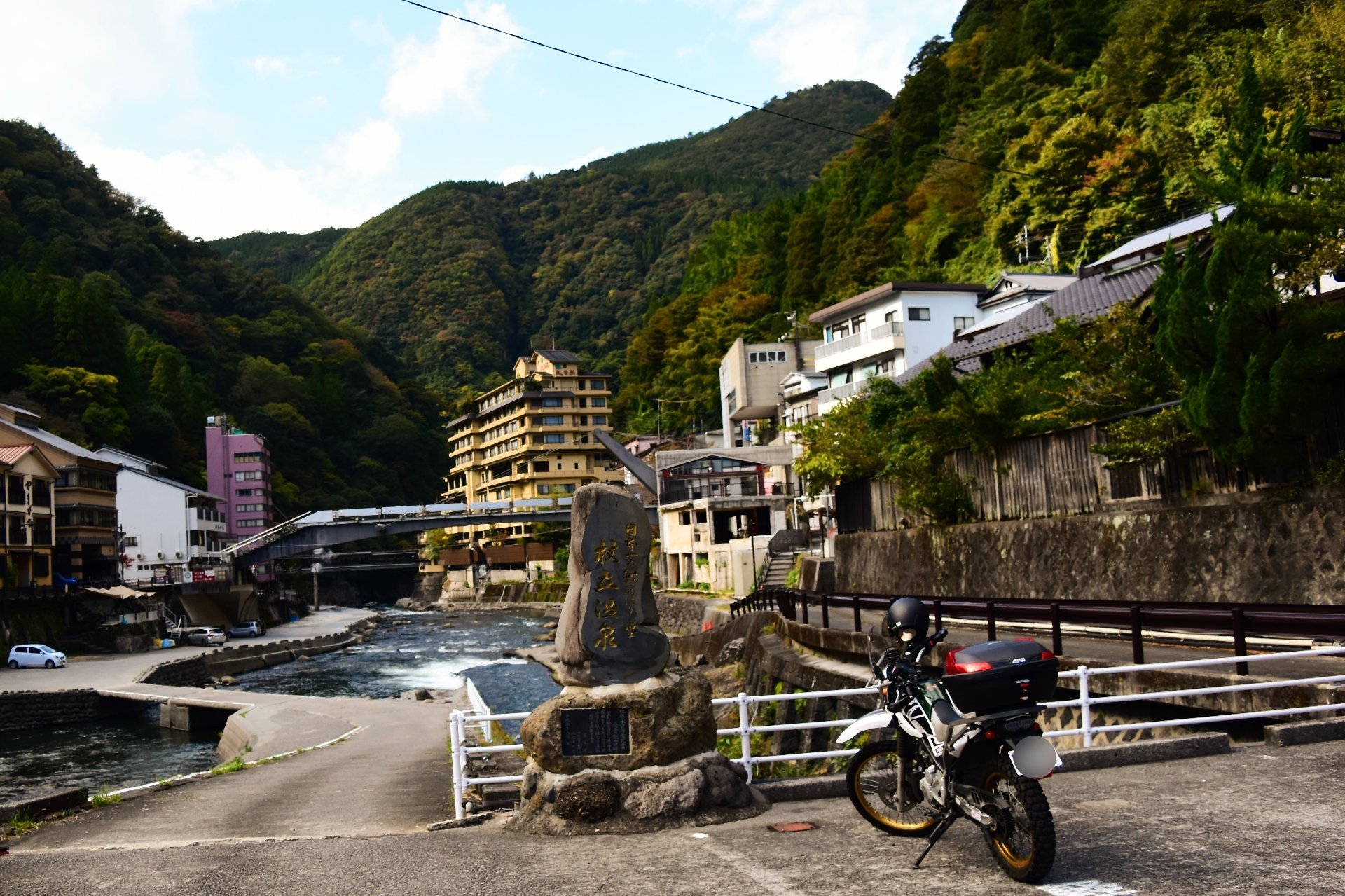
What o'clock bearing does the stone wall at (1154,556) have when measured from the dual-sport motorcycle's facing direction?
The stone wall is roughly at 2 o'clock from the dual-sport motorcycle.

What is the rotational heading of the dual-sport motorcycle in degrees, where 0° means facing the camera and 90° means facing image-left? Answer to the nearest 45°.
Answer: approximately 135°

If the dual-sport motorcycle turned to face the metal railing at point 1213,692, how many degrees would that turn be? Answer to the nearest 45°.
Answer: approximately 90° to its right

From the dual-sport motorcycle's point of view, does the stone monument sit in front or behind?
in front

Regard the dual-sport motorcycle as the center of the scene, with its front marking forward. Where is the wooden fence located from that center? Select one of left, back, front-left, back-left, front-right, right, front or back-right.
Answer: front-right

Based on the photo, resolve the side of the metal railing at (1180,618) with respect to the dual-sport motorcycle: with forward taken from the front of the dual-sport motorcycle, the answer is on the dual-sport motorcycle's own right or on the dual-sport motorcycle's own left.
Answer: on the dual-sport motorcycle's own right

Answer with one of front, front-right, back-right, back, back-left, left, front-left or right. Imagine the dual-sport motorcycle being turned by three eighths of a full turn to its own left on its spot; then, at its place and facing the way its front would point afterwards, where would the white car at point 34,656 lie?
back-right
